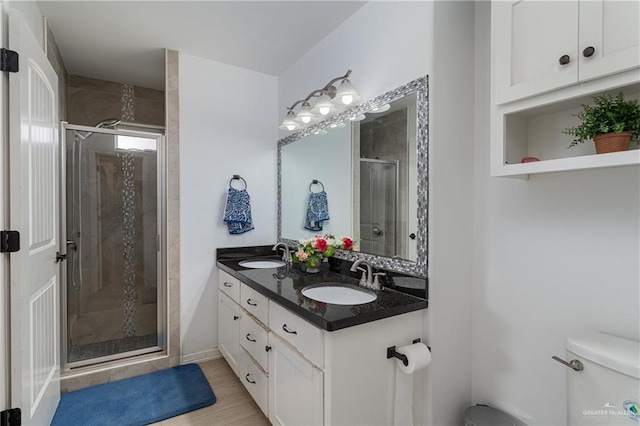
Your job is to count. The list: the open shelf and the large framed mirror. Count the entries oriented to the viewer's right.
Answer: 0

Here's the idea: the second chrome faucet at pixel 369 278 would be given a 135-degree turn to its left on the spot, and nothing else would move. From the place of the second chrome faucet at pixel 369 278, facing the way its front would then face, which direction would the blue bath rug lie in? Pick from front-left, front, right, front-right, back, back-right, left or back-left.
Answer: back

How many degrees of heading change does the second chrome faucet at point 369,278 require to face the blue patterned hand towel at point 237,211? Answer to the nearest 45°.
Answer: approximately 90° to its right

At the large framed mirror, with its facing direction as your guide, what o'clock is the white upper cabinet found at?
The white upper cabinet is roughly at 9 o'clock from the large framed mirror.

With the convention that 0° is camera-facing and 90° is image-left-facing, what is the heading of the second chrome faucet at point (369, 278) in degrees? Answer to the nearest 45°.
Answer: approximately 45°

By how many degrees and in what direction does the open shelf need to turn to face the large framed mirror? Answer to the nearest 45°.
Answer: approximately 45° to its right

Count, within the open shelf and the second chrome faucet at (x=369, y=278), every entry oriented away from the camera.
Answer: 0

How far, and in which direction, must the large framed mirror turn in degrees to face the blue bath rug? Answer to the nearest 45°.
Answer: approximately 45° to its right

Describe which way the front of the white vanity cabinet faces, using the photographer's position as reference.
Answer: facing the viewer and to the left of the viewer

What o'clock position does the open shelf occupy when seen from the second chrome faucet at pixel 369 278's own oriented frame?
The open shelf is roughly at 8 o'clock from the second chrome faucet.

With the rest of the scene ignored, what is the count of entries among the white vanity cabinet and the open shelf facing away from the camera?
0
